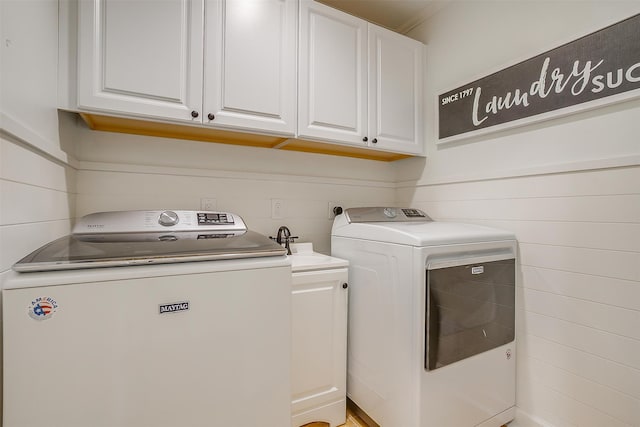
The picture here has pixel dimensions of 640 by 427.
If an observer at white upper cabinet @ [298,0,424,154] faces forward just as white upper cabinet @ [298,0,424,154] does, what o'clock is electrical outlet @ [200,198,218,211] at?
The electrical outlet is roughly at 4 o'clock from the white upper cabinet.

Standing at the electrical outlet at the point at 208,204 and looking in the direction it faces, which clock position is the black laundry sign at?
The black laundry sign is roughly at 10 o'clock from the electrical outlet.

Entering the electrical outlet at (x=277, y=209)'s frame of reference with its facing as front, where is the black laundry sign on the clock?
The black laundry sign is roughly at 10 o'clock from the electrical outlet.

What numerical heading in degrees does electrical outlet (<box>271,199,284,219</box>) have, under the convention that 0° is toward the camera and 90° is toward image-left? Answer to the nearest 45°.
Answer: approximately 0°

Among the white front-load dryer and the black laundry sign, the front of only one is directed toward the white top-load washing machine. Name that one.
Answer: the black laundry sign

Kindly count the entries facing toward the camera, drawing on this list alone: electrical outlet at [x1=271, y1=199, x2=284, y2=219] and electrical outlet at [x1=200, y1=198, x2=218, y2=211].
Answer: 2
